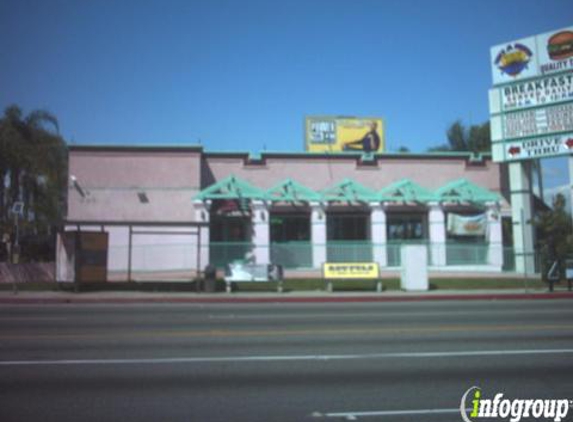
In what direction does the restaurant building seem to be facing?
toward the camera

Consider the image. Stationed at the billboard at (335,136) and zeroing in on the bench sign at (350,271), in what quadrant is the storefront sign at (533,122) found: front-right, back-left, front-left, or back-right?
front-left

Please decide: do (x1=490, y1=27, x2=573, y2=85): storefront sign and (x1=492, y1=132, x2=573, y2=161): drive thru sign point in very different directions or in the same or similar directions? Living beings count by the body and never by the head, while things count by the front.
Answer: same or similar directions

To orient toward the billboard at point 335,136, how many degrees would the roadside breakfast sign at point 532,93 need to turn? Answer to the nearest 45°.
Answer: approximately 90° to its right

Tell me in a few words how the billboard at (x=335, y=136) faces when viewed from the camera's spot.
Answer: facing the viewer

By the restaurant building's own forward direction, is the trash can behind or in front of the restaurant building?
in front

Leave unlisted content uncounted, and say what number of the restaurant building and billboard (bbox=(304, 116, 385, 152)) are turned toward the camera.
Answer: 2

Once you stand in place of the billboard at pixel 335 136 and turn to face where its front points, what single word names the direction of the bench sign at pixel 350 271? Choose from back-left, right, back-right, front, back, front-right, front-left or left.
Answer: front

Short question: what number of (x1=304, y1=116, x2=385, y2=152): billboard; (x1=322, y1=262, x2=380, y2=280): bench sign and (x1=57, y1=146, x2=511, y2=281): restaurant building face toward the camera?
3

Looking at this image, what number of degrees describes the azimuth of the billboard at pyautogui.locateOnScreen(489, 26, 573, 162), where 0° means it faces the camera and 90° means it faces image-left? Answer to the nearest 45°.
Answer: approximately 45°

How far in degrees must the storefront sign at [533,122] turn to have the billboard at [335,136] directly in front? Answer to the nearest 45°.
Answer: approximately 90° to its right
